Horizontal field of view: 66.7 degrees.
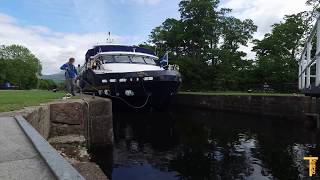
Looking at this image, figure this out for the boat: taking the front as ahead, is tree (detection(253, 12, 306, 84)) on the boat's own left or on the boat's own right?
on the boat's own left

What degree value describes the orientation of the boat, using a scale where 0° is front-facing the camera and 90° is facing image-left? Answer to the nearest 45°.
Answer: approximately 315°

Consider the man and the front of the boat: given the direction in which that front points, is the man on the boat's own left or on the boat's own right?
on the boat's own right

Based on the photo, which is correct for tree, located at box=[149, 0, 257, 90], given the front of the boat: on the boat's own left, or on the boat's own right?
on the boat's own left

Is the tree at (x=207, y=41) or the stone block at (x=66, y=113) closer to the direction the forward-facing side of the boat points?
the stone block

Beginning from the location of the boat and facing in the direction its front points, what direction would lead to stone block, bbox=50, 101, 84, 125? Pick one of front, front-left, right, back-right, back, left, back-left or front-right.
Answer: front-right
